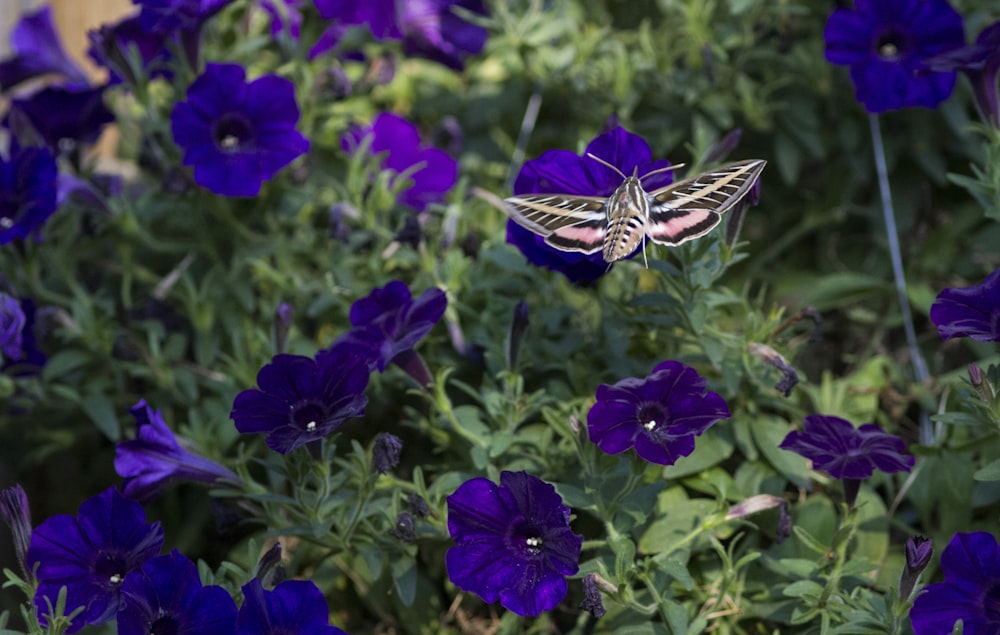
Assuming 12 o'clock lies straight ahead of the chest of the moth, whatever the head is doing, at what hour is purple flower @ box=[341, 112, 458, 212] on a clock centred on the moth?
The purple flower is roughly at 11 o'clock from the moth.

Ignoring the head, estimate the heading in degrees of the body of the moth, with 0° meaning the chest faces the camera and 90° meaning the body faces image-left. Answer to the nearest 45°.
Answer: approximately 180°

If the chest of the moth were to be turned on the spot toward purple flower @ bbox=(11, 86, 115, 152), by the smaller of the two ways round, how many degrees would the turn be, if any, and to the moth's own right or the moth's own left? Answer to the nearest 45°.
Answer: approximately 45° to the moth's own left

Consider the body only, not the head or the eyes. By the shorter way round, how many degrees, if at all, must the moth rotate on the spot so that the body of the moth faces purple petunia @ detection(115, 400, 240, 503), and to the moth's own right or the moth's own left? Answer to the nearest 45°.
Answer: approximately 90° to the moth's own left

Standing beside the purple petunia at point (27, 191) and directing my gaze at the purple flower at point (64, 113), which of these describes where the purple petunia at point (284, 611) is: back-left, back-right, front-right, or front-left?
back-right

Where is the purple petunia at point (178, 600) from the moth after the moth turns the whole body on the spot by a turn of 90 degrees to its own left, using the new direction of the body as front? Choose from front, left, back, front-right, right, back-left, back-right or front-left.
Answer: front-left

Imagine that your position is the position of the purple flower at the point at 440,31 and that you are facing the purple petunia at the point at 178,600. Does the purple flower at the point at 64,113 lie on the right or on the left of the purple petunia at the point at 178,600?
right
